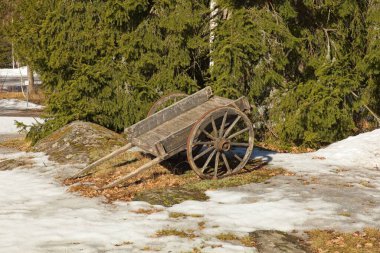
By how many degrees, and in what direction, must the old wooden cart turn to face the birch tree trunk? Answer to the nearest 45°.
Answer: approximately 135° to its right

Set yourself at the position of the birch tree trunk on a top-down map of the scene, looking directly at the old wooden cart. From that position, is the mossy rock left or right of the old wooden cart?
right

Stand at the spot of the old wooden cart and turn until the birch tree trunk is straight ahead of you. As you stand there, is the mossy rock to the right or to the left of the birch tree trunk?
left

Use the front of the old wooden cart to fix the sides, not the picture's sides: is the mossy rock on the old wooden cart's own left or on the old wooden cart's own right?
on the old wooden cart's own right

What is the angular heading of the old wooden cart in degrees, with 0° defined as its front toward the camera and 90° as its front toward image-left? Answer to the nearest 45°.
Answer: approximately 45°
